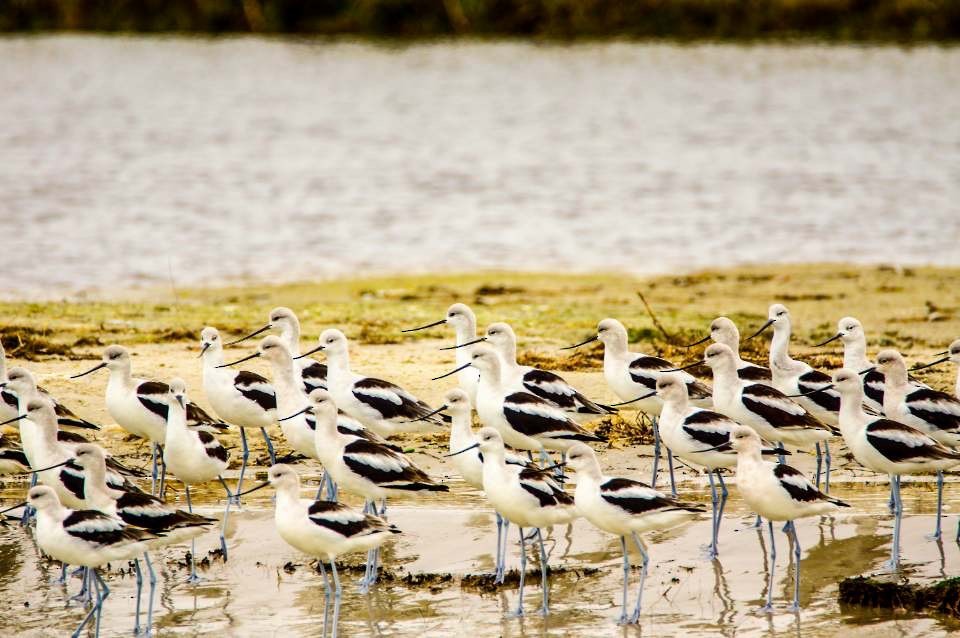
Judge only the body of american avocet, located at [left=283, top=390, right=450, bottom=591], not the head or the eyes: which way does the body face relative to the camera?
to the viewer's left

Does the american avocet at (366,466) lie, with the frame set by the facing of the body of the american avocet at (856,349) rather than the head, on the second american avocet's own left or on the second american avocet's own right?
on the second american avocet's own left

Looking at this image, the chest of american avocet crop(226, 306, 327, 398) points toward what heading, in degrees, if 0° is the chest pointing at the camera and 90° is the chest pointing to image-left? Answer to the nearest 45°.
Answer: approximately 90°

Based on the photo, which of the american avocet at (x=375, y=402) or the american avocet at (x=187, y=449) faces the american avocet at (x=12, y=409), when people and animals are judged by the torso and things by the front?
the american avocet at (x=375, y=402)

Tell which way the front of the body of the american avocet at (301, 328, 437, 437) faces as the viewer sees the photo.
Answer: to the viewer's left

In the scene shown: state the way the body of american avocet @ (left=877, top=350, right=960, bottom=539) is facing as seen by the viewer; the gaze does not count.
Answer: to the viewer's left

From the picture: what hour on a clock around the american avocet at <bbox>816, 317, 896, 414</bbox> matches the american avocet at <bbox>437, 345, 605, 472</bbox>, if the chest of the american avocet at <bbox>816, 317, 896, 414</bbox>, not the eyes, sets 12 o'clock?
the american avocet at <bbox>437, 345, 605, 472</bbox> is roughly at 11 o'clock from the american avocet at <bbox>816, 317, 896, 414</bbox>.

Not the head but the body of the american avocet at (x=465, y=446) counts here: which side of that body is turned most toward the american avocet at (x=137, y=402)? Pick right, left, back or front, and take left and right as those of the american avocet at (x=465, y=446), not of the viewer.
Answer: front

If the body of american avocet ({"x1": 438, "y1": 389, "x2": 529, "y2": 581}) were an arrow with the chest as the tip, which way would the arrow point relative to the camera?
to the viewer's left

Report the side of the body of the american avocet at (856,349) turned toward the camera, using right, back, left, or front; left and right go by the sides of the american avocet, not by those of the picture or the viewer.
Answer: left

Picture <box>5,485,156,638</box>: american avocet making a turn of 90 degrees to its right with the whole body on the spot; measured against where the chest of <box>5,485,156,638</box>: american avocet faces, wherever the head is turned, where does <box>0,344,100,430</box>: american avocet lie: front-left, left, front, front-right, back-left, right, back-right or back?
front

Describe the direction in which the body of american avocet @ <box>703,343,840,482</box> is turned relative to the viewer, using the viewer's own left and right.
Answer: facing to the left of the viewer

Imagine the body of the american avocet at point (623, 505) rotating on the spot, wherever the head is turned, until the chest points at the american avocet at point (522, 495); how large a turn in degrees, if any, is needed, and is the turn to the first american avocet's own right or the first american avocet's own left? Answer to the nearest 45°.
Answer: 0° — it already faces it
